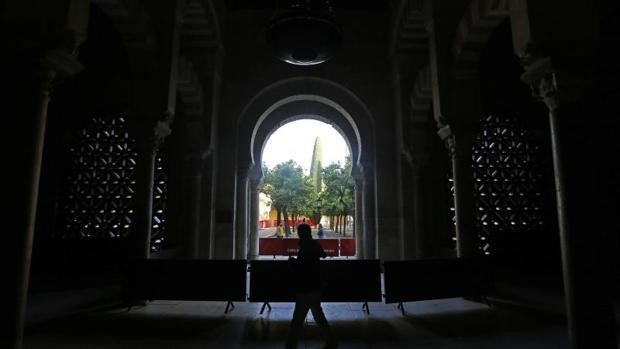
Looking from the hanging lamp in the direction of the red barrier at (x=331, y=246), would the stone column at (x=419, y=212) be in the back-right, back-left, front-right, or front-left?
front-right

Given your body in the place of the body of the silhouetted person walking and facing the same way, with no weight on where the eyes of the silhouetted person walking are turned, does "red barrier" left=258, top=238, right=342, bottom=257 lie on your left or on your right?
on your right

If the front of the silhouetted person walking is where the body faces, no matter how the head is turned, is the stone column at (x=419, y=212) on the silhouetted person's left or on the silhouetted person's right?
on the silhouetted person's right

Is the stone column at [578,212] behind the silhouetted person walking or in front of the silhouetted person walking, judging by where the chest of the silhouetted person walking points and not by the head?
behind

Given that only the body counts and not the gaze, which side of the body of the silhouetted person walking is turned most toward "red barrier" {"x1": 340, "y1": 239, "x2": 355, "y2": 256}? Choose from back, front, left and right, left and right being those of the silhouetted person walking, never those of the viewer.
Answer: right

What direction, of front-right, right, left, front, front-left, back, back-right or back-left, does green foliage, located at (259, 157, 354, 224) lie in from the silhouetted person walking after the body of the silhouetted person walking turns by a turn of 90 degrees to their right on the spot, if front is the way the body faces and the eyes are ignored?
front

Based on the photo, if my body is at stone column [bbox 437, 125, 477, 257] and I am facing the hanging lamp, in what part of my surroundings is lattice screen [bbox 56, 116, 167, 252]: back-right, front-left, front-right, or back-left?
front-right

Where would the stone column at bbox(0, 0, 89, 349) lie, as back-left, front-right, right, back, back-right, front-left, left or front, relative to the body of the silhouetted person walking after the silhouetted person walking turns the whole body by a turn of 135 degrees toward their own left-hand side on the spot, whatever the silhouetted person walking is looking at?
back-right

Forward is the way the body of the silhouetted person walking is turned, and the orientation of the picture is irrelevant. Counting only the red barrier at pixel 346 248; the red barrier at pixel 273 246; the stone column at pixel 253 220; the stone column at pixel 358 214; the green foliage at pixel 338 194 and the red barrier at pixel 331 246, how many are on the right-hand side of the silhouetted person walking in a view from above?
6

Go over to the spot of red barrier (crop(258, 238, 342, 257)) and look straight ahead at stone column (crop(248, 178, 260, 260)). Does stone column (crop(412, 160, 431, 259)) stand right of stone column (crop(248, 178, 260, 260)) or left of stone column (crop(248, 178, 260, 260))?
left

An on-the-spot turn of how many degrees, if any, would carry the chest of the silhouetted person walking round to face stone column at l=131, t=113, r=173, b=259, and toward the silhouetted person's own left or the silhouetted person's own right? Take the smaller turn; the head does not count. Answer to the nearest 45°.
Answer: approximately 45° to the silhouetted person's own right

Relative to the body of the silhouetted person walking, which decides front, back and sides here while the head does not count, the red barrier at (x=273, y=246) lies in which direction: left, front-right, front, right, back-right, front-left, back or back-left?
right

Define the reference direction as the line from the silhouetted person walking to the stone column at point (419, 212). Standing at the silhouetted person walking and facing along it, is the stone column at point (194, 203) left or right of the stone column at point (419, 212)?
left

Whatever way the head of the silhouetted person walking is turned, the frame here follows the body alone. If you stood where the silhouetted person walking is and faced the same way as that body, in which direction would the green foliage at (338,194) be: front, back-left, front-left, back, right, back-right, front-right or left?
right

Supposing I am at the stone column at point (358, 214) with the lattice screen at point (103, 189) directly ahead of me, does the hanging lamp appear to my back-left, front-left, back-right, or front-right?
front-left

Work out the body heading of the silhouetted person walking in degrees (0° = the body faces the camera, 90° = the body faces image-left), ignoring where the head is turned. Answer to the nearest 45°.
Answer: approximately 90°

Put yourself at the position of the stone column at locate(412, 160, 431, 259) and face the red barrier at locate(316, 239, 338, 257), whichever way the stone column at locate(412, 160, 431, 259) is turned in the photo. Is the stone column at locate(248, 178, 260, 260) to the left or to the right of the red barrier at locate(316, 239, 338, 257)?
left

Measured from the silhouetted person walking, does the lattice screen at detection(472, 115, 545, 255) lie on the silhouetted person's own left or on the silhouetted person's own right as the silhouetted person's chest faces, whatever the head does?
on the silhouetted person's own right

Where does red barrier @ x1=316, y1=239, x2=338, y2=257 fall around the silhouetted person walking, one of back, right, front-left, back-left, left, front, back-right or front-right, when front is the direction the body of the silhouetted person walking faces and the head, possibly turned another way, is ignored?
right
